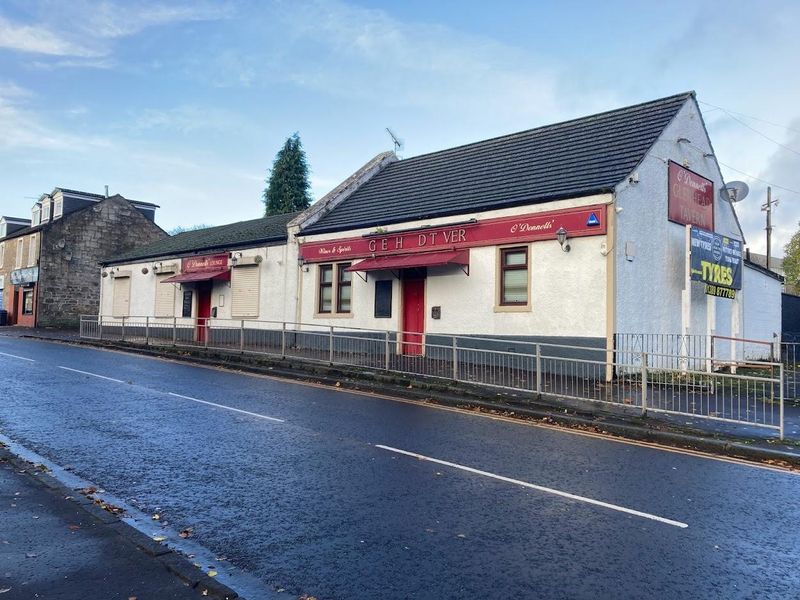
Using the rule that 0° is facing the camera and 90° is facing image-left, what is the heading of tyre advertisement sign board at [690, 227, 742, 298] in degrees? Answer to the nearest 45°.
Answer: approximately 315°

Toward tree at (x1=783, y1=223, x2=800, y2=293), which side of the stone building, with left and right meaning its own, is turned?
left

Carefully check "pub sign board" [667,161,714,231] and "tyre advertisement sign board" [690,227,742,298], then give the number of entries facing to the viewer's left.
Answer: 0

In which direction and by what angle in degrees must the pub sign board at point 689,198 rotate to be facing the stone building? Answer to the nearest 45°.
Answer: approximately 135° to its right

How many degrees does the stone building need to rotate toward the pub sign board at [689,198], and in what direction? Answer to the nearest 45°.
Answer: approximately 90° to its left

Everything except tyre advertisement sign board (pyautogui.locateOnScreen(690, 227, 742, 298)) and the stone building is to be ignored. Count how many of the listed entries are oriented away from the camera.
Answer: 0

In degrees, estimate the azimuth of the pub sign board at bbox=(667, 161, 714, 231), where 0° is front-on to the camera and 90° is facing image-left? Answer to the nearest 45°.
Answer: approximately 315°

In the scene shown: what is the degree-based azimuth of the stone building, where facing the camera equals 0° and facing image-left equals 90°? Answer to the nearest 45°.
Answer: approximately 45°

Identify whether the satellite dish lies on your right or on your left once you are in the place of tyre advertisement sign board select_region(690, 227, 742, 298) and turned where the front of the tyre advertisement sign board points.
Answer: on your left

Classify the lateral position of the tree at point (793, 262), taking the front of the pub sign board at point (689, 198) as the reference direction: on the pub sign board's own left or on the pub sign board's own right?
on the pub sign board's own left

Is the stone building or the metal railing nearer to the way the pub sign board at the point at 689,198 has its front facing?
the metal railing
